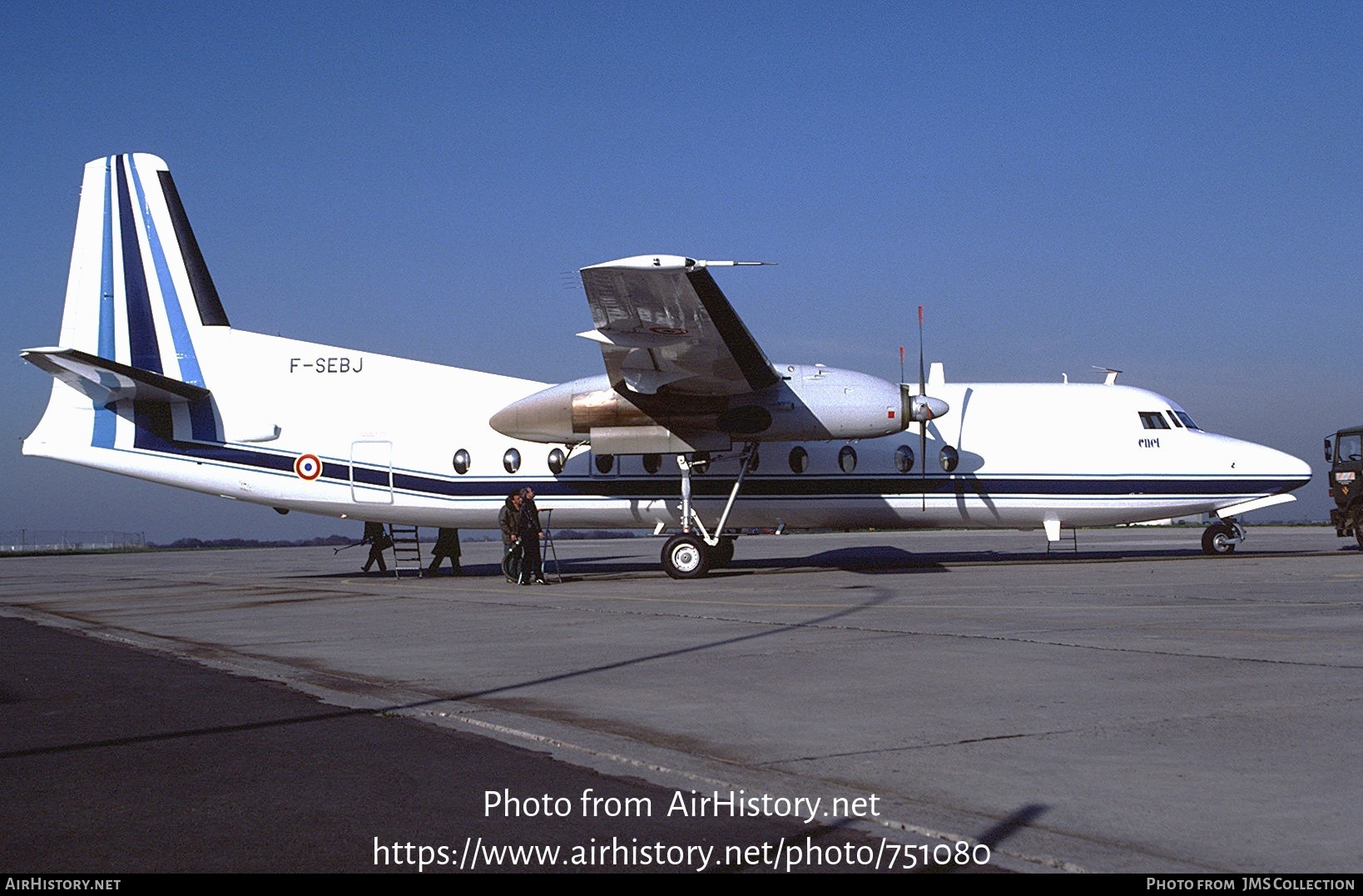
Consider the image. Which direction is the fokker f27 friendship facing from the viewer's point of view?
to the viewer's right

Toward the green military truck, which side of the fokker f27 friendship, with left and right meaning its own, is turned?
front

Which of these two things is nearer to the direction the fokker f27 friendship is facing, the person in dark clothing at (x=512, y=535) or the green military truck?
the green military truck

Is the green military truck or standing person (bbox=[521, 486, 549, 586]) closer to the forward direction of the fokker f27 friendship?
the green military truck
